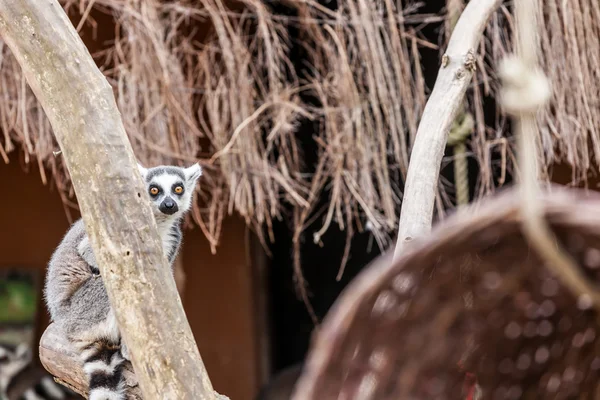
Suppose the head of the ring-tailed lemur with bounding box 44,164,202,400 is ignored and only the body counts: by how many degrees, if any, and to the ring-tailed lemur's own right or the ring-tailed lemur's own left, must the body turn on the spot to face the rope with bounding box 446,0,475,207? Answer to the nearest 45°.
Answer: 0° — it already faces it

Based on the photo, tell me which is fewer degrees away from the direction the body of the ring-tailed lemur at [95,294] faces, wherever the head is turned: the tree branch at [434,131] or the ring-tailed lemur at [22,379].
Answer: the tree branch

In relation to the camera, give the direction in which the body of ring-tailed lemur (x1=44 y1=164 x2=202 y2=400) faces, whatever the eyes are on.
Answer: to the viewer's right

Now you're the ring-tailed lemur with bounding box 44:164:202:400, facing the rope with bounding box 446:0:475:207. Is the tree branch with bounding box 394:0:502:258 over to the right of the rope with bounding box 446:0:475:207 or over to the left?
right

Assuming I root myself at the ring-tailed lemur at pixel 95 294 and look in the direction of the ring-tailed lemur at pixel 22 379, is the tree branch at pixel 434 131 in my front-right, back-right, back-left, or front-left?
back-right

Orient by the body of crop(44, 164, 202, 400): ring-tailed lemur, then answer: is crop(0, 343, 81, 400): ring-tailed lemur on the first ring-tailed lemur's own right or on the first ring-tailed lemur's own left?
on the first ring-tailed lemur's own left

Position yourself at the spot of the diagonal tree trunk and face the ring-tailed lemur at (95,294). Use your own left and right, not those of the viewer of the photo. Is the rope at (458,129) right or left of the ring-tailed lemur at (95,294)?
right
